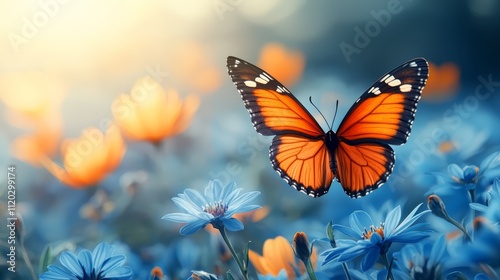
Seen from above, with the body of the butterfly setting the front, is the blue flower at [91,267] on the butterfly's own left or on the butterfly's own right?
on the butterfly's own left

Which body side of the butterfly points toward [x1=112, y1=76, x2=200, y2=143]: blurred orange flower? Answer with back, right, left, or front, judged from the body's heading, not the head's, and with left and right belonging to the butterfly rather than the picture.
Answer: left

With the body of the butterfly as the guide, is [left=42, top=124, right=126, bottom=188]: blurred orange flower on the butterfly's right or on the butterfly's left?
on the butterfly's left

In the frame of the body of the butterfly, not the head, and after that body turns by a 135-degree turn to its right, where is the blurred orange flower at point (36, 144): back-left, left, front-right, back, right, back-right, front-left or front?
back-right

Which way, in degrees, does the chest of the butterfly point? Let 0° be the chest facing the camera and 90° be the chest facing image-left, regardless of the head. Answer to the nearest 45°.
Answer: approximately 180°
